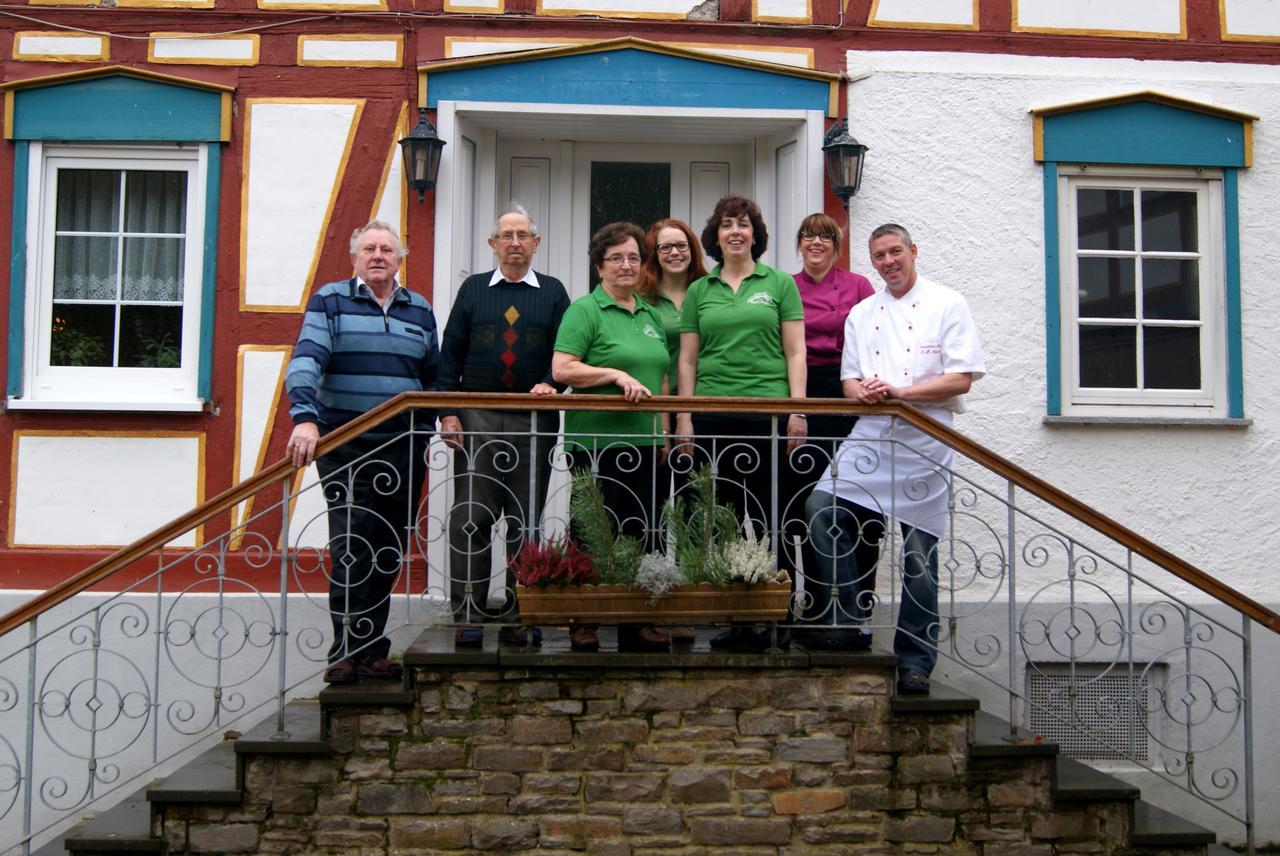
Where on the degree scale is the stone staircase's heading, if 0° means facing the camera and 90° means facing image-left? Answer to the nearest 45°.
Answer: approximately 0°

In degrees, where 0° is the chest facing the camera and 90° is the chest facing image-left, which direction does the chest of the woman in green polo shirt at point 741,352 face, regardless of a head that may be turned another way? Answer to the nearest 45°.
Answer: approximately 0°
